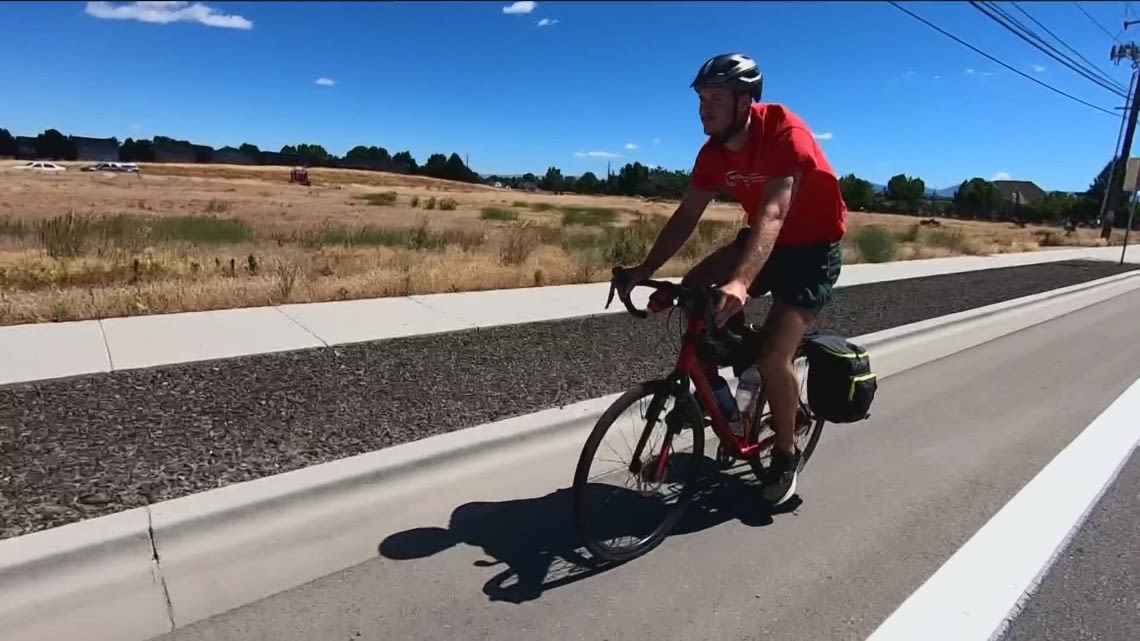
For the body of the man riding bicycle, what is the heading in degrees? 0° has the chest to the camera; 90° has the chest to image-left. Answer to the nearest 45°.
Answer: approximately 45°

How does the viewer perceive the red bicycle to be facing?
facing the viewer and to the left of the viewer
